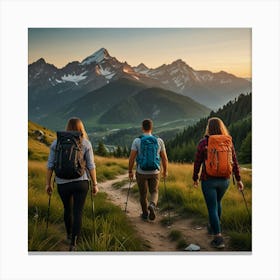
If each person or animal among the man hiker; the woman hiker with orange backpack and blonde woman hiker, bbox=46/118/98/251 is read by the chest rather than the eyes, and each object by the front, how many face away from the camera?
3

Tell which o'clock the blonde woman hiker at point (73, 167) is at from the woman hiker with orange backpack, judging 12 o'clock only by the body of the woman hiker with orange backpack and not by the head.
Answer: The blonde woman hiker is roughly at 8 o'clock from the woman hiker with orange backpack.

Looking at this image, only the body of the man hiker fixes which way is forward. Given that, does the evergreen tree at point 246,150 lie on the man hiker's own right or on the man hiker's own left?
on the man hiker's own right

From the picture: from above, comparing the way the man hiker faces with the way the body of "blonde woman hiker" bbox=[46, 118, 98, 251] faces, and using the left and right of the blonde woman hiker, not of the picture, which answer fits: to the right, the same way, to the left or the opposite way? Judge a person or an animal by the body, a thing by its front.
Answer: the same way

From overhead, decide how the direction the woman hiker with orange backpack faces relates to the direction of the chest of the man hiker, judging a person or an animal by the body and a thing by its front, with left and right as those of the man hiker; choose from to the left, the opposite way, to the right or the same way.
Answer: the same way

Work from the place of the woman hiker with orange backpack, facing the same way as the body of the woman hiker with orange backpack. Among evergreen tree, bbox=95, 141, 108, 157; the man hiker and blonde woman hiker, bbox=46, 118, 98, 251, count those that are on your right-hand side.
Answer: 0

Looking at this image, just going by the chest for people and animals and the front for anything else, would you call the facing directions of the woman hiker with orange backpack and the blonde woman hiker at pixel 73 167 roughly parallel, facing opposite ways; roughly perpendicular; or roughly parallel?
roughly parallel

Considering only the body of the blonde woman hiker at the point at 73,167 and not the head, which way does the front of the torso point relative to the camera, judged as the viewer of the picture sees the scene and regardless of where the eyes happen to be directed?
away from the camera

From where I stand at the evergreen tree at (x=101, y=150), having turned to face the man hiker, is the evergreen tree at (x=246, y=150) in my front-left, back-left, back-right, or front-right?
front-left

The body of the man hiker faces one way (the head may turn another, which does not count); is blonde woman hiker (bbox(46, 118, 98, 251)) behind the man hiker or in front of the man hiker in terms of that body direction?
behind

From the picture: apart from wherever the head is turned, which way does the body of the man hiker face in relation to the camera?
away from the camera

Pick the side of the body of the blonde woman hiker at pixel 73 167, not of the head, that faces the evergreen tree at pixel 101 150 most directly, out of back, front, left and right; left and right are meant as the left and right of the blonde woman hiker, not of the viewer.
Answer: front

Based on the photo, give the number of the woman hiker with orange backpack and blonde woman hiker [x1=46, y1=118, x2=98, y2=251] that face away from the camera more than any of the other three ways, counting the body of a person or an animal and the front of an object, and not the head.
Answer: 2

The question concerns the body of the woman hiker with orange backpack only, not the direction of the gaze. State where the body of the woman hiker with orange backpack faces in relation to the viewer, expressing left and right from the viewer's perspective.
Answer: facing away from the viewer
